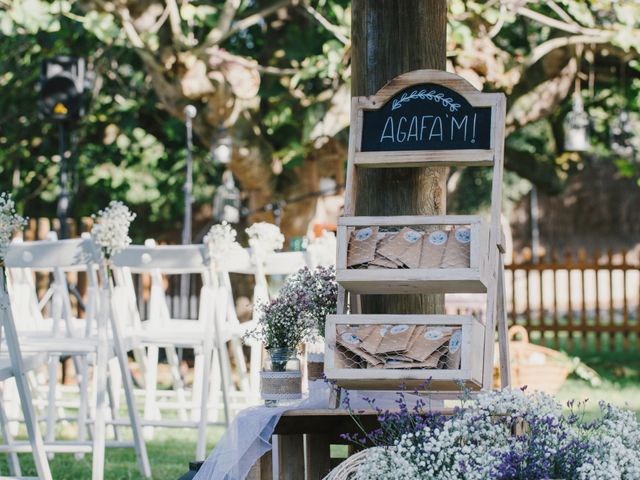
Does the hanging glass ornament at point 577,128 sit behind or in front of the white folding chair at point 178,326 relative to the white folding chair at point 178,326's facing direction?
in front

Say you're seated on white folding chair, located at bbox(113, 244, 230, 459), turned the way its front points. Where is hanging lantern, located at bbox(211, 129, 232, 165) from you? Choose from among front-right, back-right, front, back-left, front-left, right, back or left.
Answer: front-left

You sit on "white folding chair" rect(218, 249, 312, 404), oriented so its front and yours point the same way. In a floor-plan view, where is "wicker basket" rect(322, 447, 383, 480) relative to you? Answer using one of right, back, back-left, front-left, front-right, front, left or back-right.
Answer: back-right

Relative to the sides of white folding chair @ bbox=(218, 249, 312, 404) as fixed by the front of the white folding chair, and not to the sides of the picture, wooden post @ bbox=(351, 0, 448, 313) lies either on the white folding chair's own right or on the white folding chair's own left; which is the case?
on the white folding chair's own right

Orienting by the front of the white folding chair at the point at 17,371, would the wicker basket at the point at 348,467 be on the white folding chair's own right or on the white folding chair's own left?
on the white folding chair's own right

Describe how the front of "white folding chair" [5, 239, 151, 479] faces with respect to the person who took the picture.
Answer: facing away from the viewer and to the right of the viewer

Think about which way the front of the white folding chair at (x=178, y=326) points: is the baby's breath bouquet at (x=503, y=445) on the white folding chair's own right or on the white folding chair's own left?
on the white folding chair's own right

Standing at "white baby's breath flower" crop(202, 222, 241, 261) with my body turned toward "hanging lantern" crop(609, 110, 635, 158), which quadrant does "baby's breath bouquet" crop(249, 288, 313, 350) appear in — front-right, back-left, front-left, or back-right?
back-right

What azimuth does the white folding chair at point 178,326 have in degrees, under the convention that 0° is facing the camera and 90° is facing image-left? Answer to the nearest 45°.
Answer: approximately 225°

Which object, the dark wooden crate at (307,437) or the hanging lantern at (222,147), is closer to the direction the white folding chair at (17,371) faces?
the hanging lantern

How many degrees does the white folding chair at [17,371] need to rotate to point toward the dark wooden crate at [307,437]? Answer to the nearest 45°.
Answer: approximately 90° to its right
